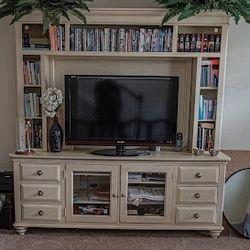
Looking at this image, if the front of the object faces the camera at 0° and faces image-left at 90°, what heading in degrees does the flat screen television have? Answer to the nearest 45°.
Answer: approximately 0°

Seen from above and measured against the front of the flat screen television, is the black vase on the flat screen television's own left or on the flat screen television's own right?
on the flat screen television's own right

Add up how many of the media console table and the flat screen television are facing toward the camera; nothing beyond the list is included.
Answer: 2

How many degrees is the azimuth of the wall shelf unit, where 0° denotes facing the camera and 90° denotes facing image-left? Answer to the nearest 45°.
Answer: approximately 0°
